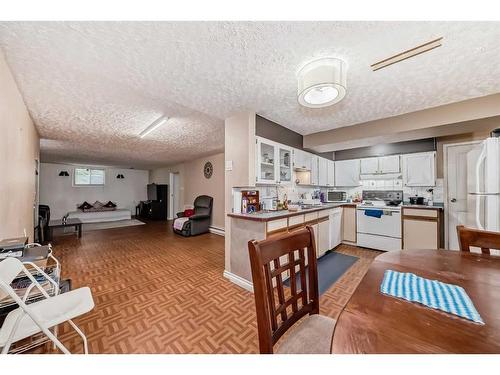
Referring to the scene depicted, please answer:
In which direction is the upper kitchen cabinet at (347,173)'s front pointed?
toward the camera

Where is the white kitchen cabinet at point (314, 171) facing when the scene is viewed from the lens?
facing the viewer and to the right of the viewer

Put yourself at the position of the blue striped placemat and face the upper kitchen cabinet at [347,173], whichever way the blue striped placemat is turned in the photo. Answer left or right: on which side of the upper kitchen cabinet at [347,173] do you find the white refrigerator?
right

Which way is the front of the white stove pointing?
toward the camera

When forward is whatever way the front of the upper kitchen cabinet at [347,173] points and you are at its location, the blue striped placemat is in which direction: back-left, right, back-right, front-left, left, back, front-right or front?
front

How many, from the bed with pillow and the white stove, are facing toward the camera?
2

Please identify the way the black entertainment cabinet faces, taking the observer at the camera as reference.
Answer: facing the viewer and to the left of the viewer

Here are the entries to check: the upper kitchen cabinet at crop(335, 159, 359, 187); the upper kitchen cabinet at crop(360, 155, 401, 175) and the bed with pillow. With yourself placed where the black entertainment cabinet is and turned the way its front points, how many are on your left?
2

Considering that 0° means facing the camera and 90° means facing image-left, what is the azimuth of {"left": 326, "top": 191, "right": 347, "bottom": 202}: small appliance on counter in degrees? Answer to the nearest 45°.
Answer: approximately 0°

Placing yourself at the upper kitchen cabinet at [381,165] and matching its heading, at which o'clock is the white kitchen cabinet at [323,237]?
The white kitchen cabinet is roughly at 1 o'clock from the upper kitchen cabinet.

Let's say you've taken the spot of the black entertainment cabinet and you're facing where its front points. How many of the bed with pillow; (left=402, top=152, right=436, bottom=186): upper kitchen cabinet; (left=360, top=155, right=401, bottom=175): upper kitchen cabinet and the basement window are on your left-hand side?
2
